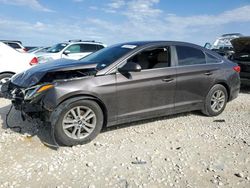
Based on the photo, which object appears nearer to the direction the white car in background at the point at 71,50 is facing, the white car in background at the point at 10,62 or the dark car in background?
the white car in background

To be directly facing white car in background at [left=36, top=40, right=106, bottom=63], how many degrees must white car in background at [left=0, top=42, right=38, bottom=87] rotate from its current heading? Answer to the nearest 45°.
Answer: approximately 135° to its right

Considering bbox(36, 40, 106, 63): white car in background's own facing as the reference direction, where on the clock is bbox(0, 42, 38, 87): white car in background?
bbox(0, 42, 38, 87): white car in background is roughly at 11 o'clock from bbox(36, 40, 106, 63): white car in background.

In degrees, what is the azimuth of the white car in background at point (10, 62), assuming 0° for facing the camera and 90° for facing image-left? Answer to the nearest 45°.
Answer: approximately 90°

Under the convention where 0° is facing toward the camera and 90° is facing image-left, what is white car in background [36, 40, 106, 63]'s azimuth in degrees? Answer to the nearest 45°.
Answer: approximately 45°

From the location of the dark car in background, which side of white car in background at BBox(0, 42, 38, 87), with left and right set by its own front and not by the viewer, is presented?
back
